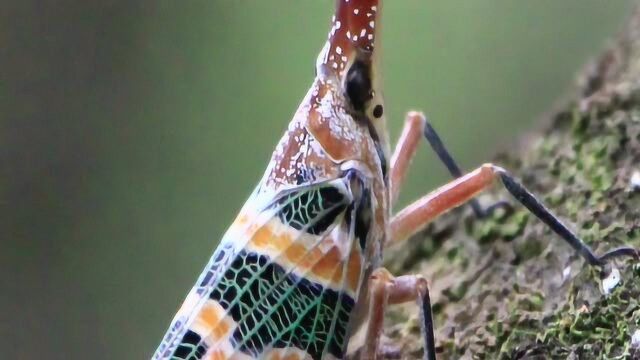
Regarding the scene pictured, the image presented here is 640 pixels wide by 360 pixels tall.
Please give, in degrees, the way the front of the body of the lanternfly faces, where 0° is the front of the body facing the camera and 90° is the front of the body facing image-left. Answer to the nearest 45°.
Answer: approximately 270°
